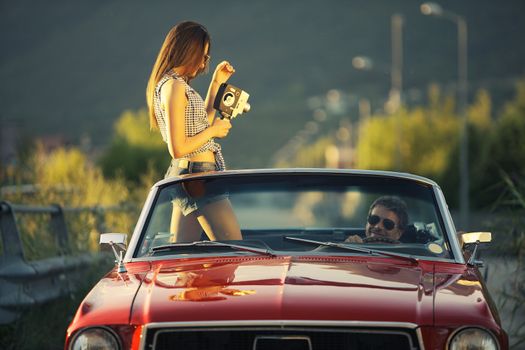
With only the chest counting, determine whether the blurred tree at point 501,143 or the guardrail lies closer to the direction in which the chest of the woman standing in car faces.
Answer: the blurred tree

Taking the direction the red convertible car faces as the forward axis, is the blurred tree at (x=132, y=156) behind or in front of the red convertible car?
behind

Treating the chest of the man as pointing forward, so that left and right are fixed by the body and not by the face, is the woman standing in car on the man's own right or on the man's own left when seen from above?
on the man's own right

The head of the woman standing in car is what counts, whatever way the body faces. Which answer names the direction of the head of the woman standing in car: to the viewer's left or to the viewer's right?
to the viewer's right

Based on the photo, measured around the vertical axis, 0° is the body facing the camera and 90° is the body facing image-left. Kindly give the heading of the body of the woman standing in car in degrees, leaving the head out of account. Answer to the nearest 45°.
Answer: approximately 270°

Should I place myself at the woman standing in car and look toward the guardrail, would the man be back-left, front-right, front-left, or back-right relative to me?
back-right

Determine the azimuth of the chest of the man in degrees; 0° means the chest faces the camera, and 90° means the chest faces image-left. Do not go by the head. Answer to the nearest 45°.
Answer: approximately 45°

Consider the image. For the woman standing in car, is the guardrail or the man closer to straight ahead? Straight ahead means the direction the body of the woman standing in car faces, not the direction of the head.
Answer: the man

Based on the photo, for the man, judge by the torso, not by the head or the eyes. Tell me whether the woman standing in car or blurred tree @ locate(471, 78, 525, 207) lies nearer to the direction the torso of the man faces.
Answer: the woman standing in car

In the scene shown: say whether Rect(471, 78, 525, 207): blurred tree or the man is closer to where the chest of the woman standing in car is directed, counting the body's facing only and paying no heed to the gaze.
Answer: the man

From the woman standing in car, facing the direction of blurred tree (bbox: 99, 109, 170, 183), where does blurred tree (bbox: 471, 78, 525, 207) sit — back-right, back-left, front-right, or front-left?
front-right

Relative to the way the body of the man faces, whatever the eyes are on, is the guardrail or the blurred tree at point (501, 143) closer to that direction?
the guardrail

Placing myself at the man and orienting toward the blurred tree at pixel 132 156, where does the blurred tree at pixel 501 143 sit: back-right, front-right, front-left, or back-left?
front-right

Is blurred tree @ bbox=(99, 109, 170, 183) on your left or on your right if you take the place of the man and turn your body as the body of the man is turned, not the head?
on your right

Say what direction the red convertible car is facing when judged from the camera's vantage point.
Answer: facing the viewer

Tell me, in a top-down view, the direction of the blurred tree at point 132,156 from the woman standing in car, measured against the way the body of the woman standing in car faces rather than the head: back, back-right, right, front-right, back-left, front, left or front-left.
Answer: left
